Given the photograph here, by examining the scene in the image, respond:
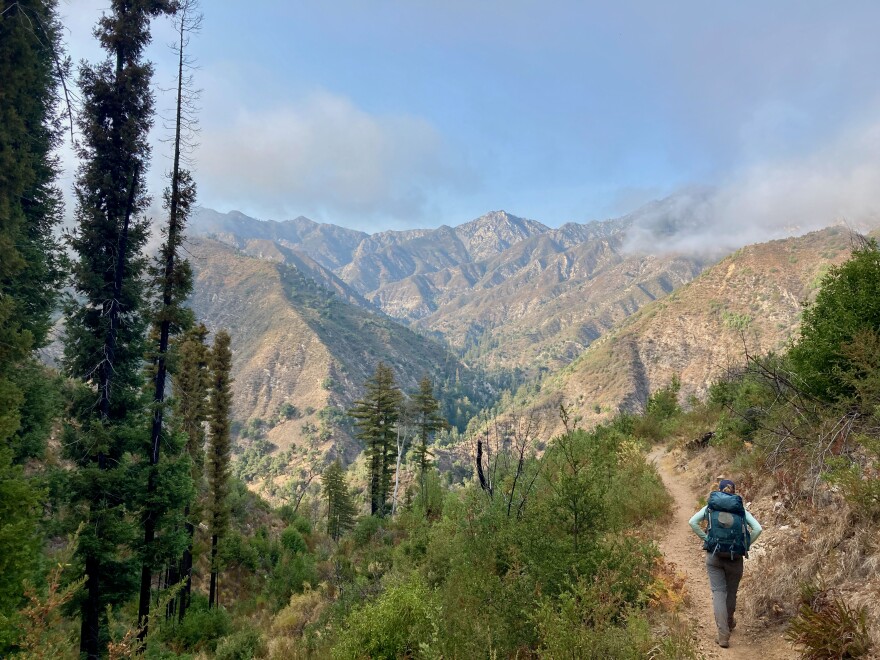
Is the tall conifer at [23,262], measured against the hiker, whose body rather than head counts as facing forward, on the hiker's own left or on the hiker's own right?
on the hiker's own left

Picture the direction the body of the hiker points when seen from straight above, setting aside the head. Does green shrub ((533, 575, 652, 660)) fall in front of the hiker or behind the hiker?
behind

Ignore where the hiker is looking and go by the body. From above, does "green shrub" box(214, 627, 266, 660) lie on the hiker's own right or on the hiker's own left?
on the hiker's own left

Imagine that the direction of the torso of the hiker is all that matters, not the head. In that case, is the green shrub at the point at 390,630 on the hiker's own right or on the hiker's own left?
on the hiker's own left

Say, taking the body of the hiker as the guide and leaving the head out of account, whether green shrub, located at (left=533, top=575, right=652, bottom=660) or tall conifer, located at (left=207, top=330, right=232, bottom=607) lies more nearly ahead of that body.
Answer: the tall conifer

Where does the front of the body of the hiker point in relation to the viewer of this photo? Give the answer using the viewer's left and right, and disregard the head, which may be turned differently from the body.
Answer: facing away from the viewer
